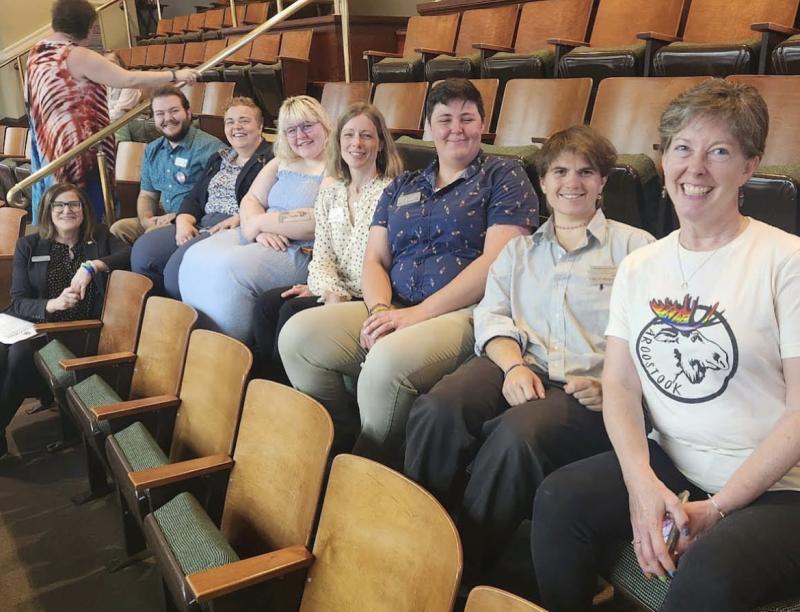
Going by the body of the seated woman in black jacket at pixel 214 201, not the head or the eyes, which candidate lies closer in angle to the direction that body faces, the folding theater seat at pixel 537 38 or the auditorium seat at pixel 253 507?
the auditorium seat

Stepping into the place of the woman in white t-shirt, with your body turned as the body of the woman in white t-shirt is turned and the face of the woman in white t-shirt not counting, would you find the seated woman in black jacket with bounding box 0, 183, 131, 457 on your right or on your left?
on your right

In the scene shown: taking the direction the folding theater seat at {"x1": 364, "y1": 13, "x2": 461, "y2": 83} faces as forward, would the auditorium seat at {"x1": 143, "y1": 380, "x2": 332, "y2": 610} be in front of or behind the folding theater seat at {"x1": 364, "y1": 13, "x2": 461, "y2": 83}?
in front

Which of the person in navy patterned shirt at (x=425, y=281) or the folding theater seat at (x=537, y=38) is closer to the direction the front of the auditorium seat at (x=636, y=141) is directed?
the person in navy patterned shirt

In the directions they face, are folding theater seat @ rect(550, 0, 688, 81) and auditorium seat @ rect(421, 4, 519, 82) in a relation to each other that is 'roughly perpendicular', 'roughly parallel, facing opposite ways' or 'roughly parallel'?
roughly parallel

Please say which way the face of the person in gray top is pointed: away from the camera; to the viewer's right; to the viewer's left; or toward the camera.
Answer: toward the camera

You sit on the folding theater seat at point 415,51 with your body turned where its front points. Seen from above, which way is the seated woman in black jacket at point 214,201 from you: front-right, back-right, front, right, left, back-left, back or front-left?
front

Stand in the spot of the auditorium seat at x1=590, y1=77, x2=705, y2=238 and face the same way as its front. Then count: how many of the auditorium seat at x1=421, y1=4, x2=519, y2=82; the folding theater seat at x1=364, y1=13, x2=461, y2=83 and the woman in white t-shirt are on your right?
2

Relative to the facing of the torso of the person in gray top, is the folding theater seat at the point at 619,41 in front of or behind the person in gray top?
behind

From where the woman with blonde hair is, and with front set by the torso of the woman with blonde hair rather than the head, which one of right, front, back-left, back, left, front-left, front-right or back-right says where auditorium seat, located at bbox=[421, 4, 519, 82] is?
back

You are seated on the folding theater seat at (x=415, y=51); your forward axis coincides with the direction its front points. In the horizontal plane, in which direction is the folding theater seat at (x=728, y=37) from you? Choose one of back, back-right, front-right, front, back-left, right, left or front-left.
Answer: left

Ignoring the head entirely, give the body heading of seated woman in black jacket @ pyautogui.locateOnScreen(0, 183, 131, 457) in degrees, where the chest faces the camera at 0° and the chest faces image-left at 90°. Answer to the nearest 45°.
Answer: approximately 0°

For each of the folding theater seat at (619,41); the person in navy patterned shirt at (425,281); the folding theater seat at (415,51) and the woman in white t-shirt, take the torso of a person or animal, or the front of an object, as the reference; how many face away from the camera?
0

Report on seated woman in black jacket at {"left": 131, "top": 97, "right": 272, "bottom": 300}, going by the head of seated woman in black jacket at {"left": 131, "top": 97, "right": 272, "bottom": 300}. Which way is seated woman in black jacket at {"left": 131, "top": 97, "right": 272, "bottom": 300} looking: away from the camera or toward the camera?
toward the camera

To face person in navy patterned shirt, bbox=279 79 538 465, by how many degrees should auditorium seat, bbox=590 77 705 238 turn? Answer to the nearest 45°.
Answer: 0° — it already faces them

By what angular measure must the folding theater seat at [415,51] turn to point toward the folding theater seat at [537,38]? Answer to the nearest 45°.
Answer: approximately 90° to its left

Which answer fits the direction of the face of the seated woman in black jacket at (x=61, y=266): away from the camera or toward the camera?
toward the camera

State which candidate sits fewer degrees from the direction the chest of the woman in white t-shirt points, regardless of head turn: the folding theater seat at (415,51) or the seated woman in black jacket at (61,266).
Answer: the seated woman in black jacket

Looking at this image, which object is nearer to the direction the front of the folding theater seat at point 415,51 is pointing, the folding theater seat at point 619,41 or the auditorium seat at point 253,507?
the auditorium seat

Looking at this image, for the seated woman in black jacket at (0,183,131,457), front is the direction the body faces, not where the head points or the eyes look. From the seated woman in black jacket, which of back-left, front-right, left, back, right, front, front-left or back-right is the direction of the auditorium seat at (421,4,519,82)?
left
